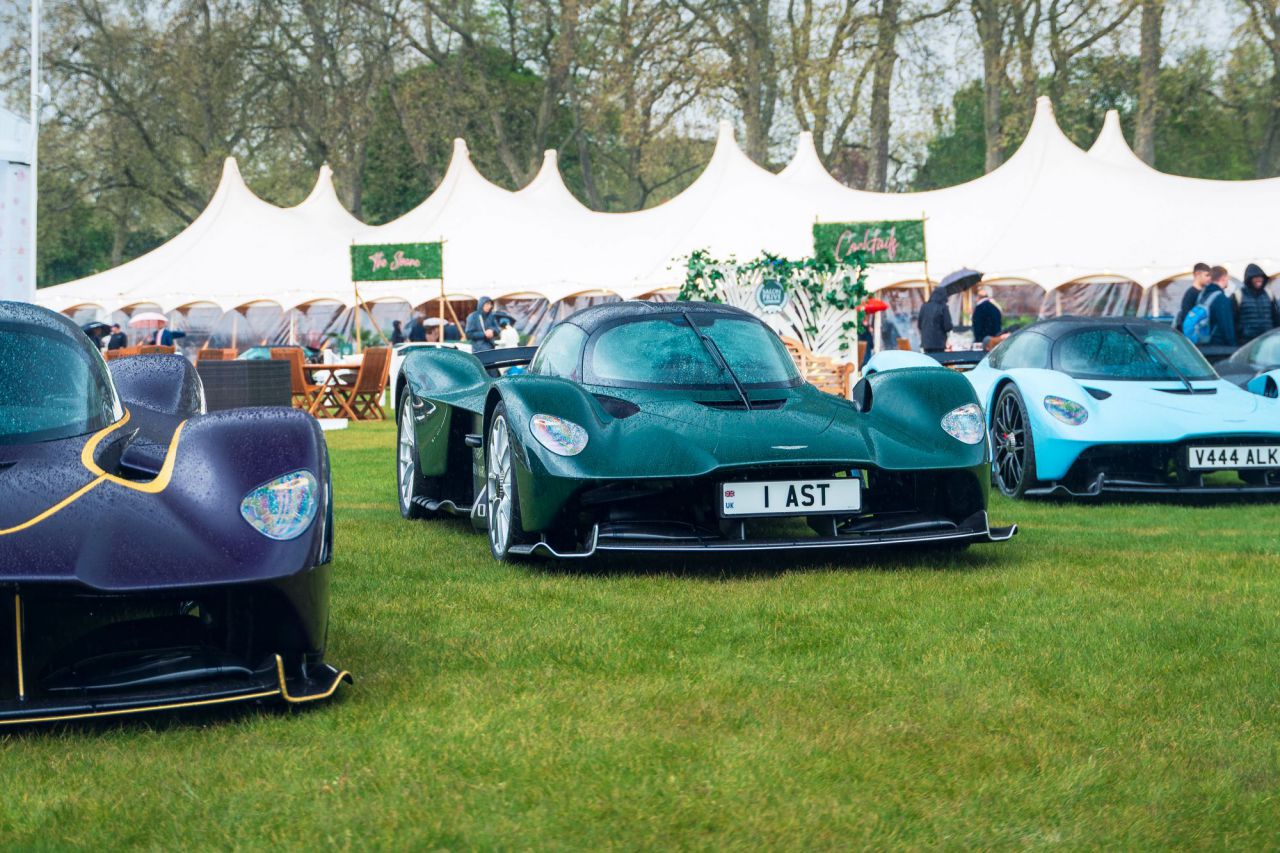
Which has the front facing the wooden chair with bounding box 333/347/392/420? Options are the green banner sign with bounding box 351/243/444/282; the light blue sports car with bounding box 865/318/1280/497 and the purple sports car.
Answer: the green banner sign

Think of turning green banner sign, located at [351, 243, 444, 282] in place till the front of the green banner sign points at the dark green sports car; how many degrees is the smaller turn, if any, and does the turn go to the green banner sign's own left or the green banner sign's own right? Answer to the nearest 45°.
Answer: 0° — it already faces it

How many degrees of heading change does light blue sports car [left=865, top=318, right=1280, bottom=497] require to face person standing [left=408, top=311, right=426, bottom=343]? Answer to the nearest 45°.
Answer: approximately 180°

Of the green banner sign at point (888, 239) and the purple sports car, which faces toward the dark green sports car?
the green banner sign

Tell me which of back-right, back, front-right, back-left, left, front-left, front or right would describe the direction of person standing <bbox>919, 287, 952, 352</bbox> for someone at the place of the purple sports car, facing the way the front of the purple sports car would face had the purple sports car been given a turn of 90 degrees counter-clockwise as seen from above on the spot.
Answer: front-left

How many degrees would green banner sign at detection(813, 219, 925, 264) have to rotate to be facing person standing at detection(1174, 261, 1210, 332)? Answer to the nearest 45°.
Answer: approximately 45° to its left

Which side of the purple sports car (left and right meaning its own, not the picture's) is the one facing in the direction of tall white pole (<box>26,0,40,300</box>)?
back

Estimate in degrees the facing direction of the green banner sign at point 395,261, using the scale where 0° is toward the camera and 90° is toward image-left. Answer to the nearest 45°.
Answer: approximately 0°

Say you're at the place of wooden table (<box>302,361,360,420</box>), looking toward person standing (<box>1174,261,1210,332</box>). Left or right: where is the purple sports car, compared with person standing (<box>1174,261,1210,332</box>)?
right

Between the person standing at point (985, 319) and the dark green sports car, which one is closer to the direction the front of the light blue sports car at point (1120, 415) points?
the dark green sports car

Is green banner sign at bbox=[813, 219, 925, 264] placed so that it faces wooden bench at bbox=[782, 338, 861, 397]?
yes

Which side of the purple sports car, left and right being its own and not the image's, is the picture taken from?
front

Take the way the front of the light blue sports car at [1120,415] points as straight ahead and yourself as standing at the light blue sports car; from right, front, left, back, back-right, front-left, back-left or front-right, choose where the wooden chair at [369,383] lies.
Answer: back
